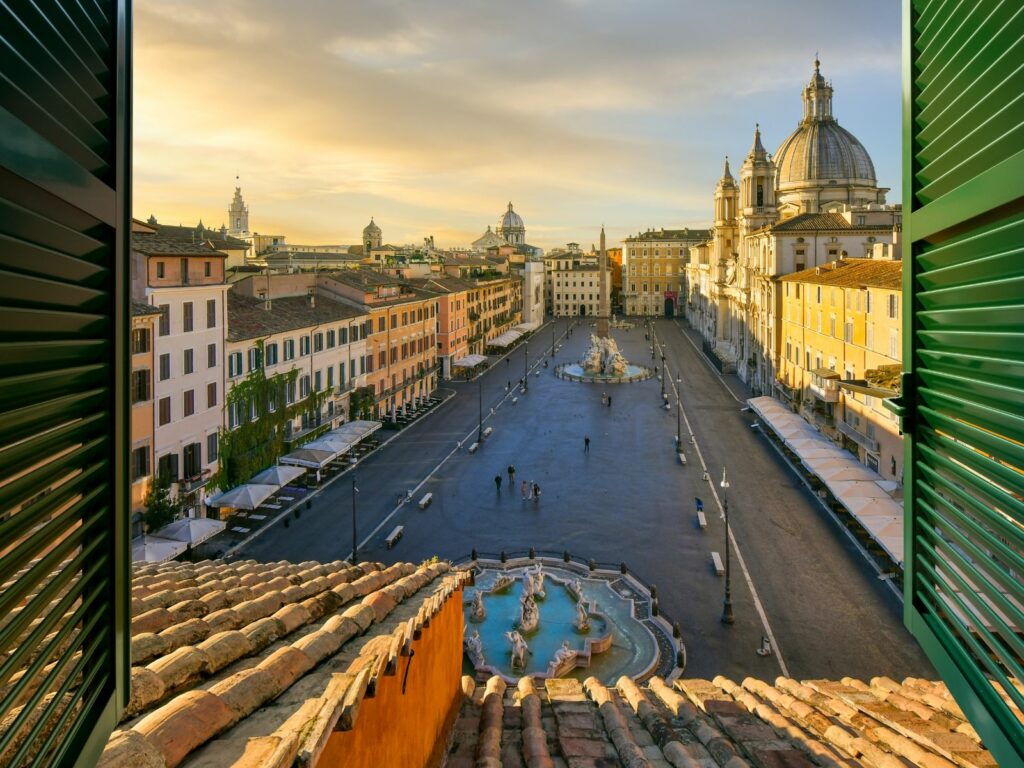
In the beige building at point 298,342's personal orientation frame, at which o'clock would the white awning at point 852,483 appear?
The white awning is roughly at 12 o'clock from the beige building.

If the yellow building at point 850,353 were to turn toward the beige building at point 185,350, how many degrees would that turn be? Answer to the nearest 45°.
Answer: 0° — it already faces it

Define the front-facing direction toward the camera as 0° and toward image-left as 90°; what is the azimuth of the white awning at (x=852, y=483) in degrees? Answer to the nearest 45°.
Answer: approximately 45°

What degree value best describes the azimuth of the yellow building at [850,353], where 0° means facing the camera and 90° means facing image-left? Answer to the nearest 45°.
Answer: approximately 45°

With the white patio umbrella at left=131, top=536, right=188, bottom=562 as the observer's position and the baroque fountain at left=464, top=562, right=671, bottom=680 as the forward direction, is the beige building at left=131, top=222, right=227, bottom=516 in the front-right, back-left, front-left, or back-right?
back-left

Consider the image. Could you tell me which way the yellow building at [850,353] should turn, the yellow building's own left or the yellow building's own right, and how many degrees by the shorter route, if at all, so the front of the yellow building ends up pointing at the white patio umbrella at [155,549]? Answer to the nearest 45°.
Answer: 0° — it already faces it

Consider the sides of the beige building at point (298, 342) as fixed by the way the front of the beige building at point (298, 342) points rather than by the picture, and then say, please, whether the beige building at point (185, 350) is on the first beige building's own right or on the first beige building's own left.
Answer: on the first beige building's own right

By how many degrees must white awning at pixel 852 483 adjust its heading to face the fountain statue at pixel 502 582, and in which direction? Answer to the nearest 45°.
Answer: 0° — it already faces it
